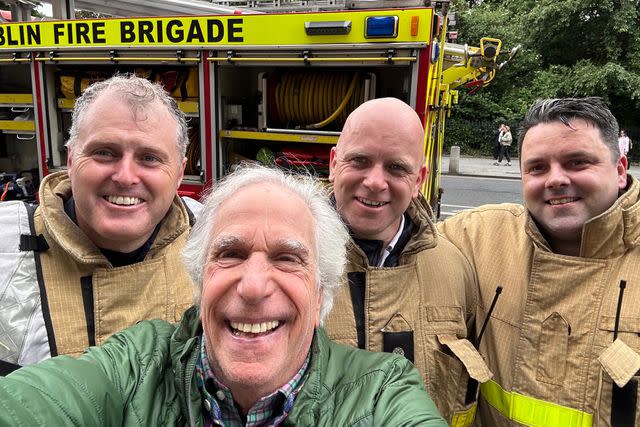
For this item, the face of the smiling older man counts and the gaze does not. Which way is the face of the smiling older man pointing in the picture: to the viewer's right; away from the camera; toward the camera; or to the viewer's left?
toward the camera

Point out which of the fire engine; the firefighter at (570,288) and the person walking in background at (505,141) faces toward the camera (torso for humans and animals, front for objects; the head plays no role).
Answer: the firefighter

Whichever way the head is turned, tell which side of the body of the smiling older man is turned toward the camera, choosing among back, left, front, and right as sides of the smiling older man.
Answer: front

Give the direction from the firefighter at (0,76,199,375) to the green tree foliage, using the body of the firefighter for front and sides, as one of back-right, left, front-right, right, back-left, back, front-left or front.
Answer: back-left

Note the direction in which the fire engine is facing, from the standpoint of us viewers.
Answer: facing to the left of the viewer

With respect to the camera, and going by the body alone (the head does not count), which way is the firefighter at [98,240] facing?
toward the camera

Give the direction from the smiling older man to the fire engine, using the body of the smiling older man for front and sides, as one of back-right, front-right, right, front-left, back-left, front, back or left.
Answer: back

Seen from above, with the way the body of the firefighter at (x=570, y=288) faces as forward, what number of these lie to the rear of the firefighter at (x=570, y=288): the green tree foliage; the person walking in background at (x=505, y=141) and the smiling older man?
2

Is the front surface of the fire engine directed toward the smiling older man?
no

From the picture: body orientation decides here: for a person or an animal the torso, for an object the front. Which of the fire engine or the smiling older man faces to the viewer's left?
the fire engine

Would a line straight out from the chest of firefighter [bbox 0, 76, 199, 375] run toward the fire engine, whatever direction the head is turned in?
no

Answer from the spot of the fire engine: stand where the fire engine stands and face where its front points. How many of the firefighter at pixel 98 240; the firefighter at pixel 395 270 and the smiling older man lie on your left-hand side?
3
